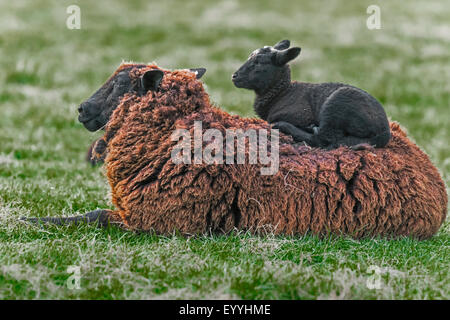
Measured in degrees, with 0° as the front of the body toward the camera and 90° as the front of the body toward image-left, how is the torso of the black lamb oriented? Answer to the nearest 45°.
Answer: approximately 90°

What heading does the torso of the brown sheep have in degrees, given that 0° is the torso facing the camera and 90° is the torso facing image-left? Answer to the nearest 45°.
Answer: approximately 90°
